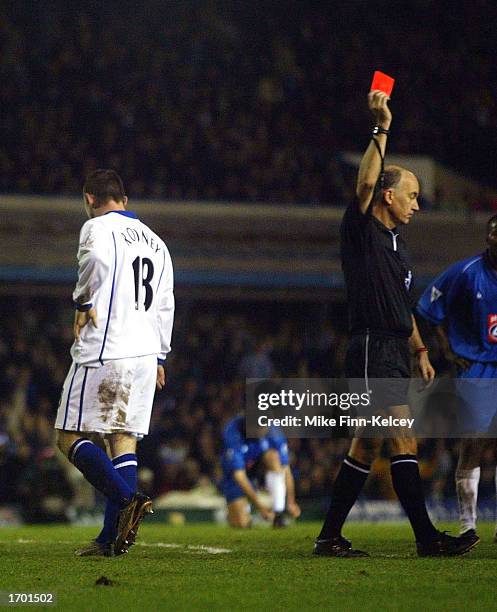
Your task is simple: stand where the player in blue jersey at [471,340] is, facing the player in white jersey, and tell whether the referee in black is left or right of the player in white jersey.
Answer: left

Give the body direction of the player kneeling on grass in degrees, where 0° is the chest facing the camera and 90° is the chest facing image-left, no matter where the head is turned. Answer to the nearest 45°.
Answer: approximately 315°

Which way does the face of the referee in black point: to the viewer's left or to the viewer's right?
to the viewer's right

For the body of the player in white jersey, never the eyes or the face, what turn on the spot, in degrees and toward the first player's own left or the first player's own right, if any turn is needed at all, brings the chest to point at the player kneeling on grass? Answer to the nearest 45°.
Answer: approximately 45° to the first player's own right

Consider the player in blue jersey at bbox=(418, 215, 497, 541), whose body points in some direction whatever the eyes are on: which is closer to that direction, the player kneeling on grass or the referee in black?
the referee in black

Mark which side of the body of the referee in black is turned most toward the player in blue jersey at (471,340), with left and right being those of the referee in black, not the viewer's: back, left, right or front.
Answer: left

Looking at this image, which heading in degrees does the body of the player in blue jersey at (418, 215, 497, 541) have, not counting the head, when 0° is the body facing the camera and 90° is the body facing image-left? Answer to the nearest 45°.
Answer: approximately 0°

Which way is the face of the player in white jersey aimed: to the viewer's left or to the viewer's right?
to the viewer's left

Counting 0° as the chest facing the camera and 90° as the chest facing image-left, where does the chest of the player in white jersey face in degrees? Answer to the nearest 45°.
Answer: approximately 135°
